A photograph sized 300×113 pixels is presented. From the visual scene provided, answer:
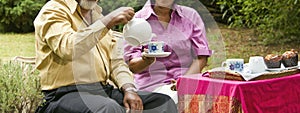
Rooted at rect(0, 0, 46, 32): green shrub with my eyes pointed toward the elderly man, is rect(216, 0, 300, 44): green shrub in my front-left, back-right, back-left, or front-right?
front-left

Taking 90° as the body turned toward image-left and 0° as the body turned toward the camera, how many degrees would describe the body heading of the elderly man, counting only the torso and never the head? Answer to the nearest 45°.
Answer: approximately 315°

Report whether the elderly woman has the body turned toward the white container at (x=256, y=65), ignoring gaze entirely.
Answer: no

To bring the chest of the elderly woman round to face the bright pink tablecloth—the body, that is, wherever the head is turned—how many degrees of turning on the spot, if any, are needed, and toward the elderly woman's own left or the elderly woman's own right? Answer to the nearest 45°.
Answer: approximately 90° to the elderly woman's own left

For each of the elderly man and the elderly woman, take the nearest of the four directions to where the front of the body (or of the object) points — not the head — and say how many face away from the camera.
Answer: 0

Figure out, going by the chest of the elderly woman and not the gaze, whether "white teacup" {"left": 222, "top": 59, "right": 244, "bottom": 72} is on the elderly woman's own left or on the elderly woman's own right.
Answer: on the elderly woman's own left

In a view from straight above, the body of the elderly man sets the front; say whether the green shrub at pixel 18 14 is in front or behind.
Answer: behind

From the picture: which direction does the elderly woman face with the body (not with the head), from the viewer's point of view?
toward the camera

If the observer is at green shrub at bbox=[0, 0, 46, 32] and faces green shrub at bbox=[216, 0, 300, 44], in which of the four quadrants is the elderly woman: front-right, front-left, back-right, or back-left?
front-right

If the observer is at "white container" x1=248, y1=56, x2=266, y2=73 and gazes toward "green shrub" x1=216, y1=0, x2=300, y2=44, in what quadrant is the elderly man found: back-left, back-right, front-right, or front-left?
back-left

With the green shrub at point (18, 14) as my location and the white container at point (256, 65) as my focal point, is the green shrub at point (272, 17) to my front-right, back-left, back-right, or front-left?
front-left
